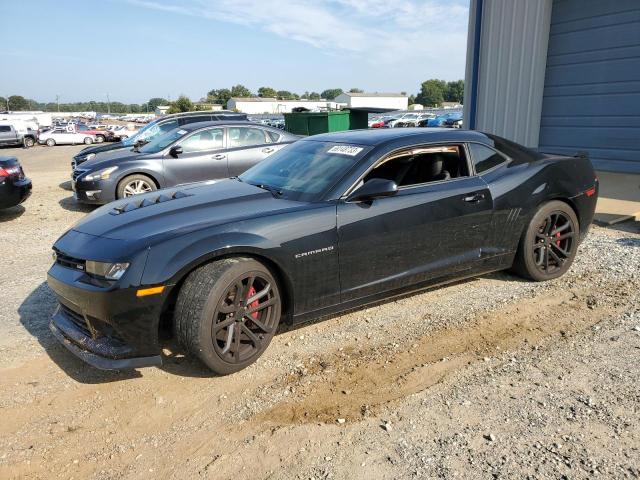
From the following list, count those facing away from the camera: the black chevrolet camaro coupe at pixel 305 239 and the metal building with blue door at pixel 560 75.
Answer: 0

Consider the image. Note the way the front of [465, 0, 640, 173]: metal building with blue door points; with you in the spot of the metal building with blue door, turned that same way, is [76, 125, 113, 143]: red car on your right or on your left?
on your right

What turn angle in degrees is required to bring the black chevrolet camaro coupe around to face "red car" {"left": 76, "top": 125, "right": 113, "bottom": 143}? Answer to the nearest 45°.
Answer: approximately 90° to its right

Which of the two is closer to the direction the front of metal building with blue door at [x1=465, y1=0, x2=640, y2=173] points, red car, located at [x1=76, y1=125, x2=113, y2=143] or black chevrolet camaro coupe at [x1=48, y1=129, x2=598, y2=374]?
the black chevrolet camaro coupe

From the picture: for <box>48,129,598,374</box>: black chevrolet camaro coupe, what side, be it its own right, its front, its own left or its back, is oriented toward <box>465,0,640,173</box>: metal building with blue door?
back

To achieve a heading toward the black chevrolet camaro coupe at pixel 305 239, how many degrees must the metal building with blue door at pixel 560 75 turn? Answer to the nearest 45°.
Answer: approximately 45° to its left

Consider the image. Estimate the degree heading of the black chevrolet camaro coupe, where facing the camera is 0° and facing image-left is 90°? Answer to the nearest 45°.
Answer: approximately 45°

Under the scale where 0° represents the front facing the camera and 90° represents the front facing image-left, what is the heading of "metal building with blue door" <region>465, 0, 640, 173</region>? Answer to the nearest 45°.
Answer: approximately 45°

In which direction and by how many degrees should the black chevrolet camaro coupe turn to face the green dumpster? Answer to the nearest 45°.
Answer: approximately 135° to its right
